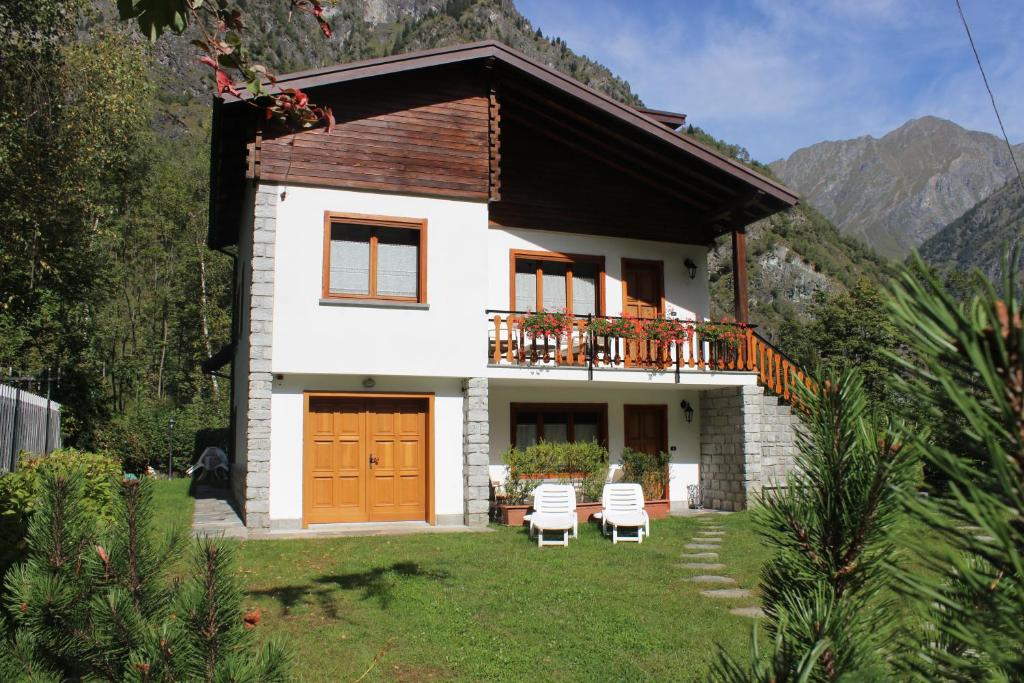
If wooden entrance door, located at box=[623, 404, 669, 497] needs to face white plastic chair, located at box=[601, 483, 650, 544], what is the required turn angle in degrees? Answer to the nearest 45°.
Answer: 0° — it already faces it

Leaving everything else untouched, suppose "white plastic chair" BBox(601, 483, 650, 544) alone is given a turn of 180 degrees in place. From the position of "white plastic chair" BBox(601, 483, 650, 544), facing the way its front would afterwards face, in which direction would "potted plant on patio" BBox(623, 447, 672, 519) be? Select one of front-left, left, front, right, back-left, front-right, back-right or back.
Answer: front

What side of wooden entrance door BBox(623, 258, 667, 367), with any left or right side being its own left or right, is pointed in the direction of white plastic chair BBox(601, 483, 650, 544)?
front

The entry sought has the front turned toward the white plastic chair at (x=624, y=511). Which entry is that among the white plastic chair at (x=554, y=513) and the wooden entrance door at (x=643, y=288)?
the wooden entrance door

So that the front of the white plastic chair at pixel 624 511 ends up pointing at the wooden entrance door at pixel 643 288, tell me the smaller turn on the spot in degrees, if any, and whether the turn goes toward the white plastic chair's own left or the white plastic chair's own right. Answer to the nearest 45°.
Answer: approximately 180°

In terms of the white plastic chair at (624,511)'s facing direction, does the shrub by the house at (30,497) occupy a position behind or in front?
in front

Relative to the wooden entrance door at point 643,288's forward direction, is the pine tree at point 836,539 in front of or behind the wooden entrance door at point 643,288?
in front

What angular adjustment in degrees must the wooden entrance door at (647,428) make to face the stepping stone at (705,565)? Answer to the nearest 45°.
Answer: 0° — it already faces it

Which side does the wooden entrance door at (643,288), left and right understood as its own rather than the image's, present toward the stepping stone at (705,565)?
front

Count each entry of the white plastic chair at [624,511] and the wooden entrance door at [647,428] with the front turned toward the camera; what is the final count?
2

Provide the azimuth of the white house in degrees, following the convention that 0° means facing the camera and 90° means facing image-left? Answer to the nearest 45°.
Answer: approximately 0°
